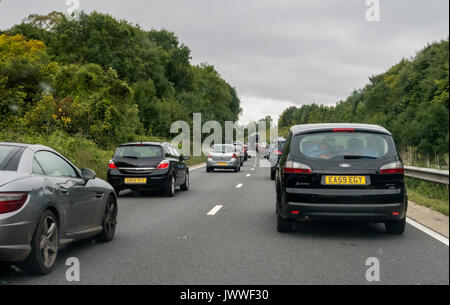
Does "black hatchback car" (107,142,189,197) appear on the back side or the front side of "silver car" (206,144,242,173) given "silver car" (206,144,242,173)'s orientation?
on the back side

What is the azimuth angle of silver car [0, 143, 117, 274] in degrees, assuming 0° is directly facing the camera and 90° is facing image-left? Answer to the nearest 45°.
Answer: approximately 225°

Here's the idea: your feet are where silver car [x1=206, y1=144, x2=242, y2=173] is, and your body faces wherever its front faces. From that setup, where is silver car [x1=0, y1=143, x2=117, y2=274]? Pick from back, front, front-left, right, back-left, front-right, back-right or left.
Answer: back

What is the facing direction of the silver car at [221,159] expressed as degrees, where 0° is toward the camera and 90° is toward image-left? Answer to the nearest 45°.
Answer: approximately 180°
